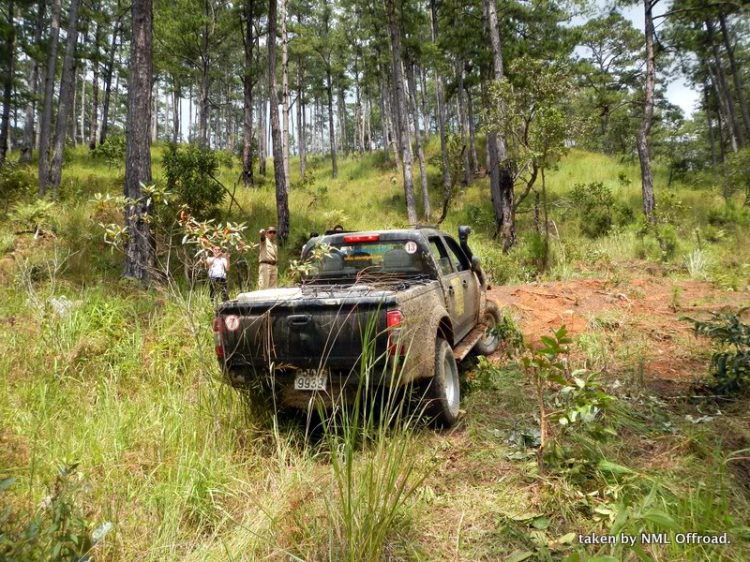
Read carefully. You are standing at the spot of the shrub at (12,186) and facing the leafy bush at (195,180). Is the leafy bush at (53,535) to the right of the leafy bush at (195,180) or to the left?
right

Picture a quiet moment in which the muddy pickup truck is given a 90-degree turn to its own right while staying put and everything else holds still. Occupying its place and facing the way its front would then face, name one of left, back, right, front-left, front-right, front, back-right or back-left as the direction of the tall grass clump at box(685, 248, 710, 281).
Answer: left

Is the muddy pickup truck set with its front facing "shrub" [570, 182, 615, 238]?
yes

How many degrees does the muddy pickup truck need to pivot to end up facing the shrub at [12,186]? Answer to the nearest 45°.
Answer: approximately 90° to its left

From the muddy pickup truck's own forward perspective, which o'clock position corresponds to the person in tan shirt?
The person in tan shirt is roughly at 10 o'clock from the muddy pickup truck.

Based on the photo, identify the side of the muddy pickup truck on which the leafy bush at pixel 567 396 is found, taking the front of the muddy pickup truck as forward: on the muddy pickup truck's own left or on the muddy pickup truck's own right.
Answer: on the muddy pickup truck's own right

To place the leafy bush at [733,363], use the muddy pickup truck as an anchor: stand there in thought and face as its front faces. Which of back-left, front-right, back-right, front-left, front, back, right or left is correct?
front-right

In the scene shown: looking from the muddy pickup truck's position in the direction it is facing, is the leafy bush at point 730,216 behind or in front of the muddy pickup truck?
in front

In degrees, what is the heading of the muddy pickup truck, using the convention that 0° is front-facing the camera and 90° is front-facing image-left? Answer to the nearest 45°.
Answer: approximately 225°

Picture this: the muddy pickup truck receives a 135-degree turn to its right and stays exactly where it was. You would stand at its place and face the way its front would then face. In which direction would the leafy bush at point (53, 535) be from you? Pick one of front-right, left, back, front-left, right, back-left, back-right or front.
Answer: front-right

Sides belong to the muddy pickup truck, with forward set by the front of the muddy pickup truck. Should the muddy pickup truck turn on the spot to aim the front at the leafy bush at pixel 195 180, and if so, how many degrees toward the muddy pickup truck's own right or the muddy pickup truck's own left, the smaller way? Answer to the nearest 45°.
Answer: approximately 90° to the muddy pickup truck's own left
